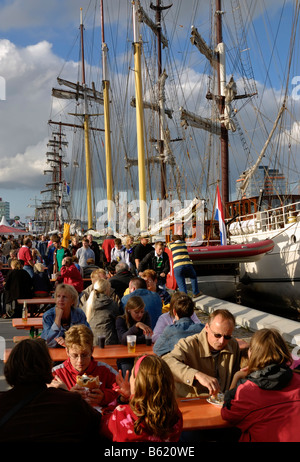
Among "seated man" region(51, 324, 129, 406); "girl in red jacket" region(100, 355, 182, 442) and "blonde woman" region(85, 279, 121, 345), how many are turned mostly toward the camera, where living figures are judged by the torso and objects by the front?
1

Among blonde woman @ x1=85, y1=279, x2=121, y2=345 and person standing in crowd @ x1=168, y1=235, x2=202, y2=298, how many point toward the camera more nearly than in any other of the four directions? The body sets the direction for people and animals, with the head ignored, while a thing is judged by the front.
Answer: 0

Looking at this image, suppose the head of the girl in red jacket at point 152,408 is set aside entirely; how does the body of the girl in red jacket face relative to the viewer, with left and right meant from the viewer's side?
facing away from the viewer and to the left of the viewer

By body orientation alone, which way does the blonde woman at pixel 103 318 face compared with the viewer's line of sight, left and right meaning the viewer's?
facing away from the viewer and to the right of the viewer

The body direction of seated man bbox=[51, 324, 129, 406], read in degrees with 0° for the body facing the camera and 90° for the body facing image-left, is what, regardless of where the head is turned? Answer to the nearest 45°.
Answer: approximately 0°

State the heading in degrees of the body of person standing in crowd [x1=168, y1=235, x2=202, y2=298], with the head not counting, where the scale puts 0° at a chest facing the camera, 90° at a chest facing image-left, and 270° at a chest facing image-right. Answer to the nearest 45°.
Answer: approximately 180°

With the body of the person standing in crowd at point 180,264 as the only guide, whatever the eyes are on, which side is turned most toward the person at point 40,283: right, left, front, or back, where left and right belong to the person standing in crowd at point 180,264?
left

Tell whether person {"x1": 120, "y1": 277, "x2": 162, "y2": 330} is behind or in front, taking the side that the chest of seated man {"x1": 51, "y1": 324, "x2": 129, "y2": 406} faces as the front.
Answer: behind

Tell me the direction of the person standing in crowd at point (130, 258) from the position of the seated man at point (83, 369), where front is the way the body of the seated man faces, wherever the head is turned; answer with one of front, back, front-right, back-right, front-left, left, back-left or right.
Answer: back

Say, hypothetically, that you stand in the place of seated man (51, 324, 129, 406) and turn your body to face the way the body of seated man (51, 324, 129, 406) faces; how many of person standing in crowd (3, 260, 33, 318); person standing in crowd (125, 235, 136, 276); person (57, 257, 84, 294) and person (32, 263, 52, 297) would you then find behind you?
4

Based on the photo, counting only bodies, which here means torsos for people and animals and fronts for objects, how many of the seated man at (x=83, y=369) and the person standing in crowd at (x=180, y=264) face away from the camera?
1

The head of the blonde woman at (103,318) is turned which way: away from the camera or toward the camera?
away from the camera

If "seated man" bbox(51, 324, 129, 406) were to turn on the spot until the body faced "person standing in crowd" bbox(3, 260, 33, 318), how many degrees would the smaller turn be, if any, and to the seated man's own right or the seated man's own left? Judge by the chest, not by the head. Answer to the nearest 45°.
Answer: approximately 180°
